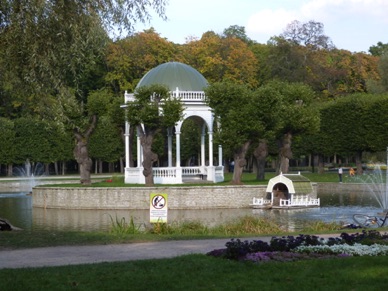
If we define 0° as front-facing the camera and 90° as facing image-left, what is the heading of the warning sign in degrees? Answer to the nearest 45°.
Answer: approximately 0°

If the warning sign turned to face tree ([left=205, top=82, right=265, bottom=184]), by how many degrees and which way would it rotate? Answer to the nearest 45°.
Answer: approximately 180°

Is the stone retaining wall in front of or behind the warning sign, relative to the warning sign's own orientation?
behind

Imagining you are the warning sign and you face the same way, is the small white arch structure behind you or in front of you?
behind

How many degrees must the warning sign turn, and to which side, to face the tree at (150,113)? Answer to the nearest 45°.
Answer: approximately 180°
